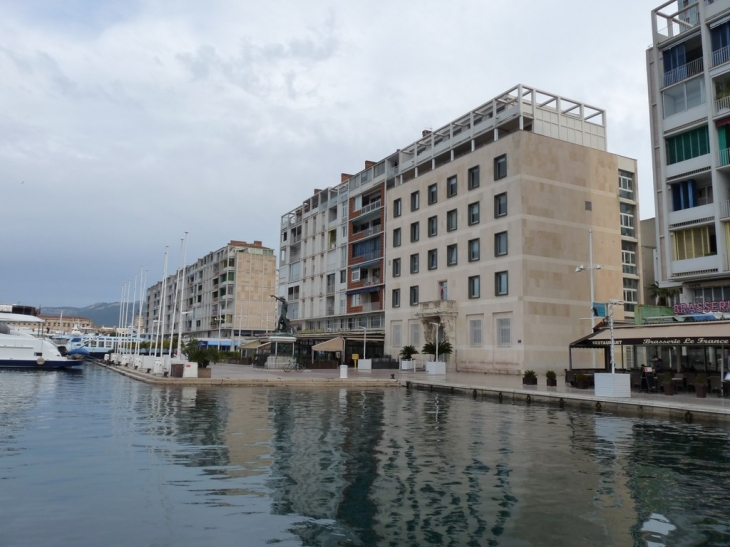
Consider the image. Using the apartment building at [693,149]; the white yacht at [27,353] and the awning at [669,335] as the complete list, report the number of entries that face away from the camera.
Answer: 0

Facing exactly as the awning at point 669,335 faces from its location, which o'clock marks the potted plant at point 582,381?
The potted plant is roughly at 2 o'clock from the awning.

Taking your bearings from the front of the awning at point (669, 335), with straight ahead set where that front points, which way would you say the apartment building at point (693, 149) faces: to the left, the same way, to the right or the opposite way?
the same way

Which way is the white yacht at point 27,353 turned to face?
to the viewer's left

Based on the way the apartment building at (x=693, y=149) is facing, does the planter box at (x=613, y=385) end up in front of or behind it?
in front

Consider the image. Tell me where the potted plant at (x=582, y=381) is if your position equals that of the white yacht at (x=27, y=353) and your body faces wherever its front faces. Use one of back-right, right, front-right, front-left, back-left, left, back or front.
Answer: back-left

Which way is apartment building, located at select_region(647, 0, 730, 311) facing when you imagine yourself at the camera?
facing the viewer and to the left of the viewer

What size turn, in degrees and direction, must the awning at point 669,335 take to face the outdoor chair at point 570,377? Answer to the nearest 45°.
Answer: approximately 90° to its right

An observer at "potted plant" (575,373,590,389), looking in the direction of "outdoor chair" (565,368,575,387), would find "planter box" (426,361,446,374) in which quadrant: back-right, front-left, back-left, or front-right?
front-left
